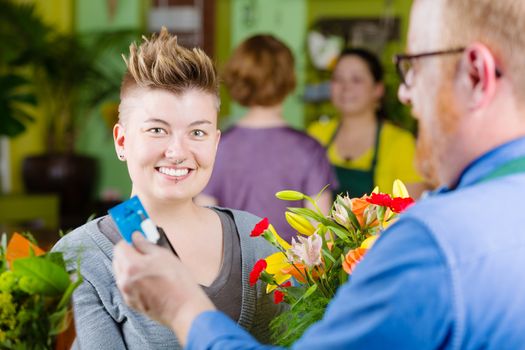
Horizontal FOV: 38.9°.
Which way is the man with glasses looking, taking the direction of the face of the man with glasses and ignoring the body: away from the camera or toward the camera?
away from the camera

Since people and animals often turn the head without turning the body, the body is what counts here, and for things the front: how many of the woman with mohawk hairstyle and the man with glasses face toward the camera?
1

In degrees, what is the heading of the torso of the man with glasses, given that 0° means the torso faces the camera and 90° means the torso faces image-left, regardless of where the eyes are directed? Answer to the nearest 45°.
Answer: approximately 135°

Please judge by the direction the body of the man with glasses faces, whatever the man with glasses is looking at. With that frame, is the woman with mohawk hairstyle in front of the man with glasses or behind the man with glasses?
in front

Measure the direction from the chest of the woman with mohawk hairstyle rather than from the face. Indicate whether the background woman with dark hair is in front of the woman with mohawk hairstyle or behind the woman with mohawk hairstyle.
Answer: behind

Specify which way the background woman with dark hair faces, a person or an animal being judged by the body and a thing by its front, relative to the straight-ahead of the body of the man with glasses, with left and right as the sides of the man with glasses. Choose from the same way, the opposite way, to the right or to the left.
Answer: to the left
